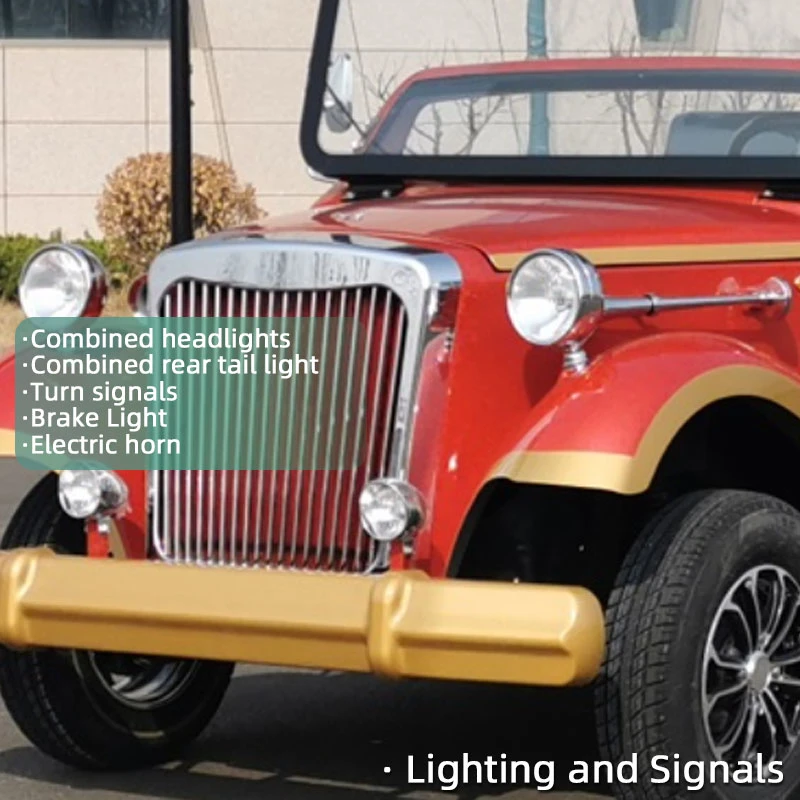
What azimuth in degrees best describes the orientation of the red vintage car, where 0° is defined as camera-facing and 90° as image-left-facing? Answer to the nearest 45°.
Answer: approximately 45°

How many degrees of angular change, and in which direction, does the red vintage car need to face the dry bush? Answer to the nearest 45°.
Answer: approximately 135° to its right
